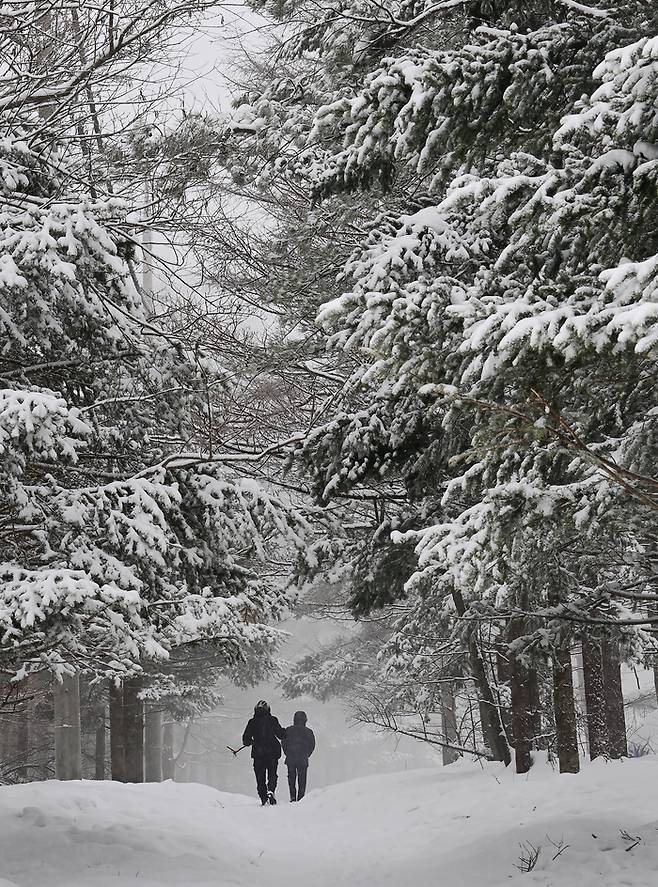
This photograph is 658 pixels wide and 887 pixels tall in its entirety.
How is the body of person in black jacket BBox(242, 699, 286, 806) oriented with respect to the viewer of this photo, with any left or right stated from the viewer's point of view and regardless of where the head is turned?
facing away from the viewer

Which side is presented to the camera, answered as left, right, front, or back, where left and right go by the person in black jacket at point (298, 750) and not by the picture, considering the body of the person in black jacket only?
back
